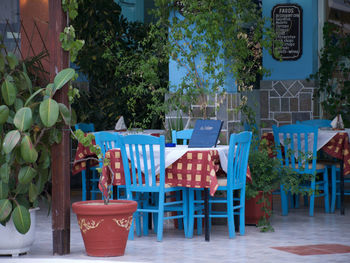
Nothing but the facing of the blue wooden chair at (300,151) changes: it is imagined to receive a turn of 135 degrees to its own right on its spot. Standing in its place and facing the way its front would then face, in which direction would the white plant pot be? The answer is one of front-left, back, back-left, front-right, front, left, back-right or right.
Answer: front-right

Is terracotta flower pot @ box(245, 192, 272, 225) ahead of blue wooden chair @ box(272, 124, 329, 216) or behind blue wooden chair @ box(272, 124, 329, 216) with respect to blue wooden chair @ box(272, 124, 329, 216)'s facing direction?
behind

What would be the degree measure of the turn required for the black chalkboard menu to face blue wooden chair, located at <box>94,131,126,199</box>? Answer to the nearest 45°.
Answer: approximately 45° to its right

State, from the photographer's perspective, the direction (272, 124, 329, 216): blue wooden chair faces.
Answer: facing away from the viewer and to the right of the viewer

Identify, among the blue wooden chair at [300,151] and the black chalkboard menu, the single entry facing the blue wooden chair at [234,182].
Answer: the black chalkboard menu

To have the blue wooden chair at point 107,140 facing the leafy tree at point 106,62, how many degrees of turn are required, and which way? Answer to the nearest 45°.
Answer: approximately 135° to its left
